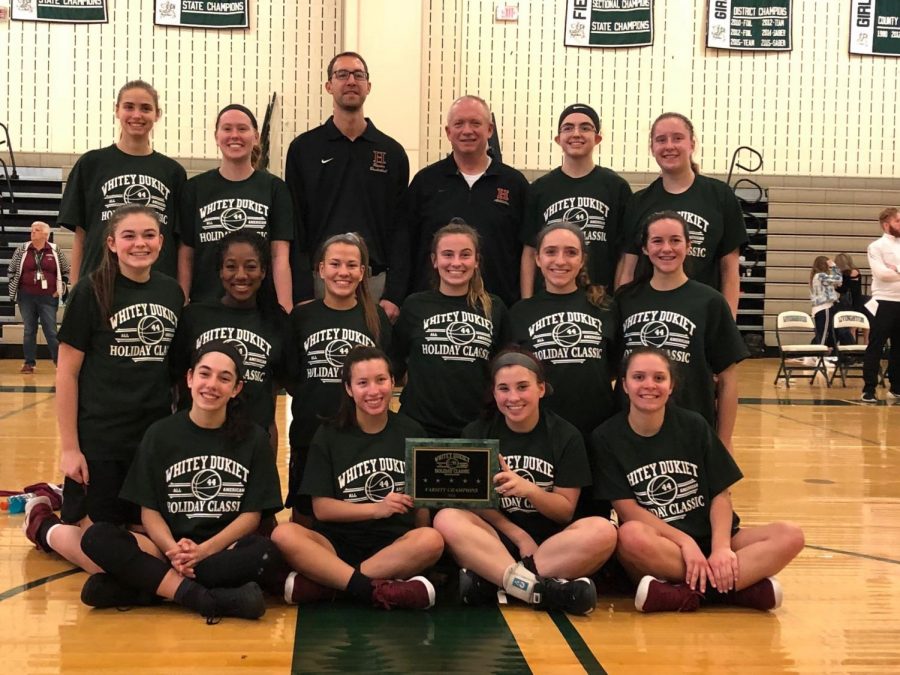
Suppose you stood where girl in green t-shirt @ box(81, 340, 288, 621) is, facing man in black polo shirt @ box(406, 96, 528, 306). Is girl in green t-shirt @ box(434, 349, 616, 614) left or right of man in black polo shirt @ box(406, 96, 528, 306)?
right

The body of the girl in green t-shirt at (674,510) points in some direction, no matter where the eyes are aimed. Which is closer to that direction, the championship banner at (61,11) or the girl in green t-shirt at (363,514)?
the girl in green t-shirt
